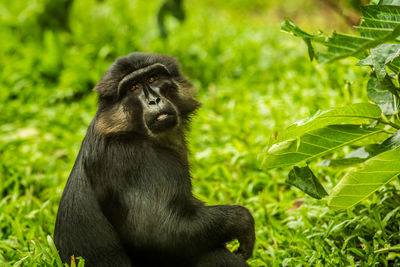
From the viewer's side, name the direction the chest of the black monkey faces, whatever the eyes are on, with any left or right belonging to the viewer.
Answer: facing the viewer and to the right of the viewer
